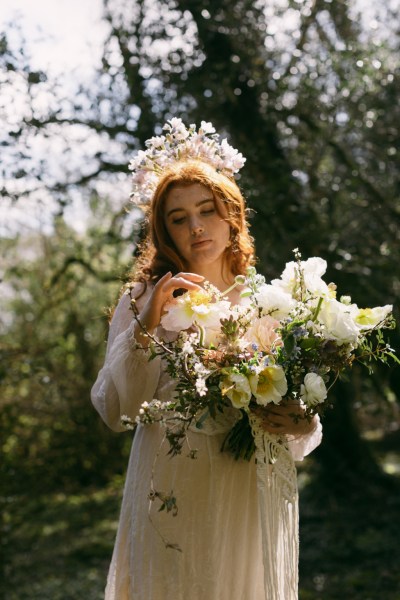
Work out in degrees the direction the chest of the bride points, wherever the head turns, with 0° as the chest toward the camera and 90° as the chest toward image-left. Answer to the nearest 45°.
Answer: approximately 0°
